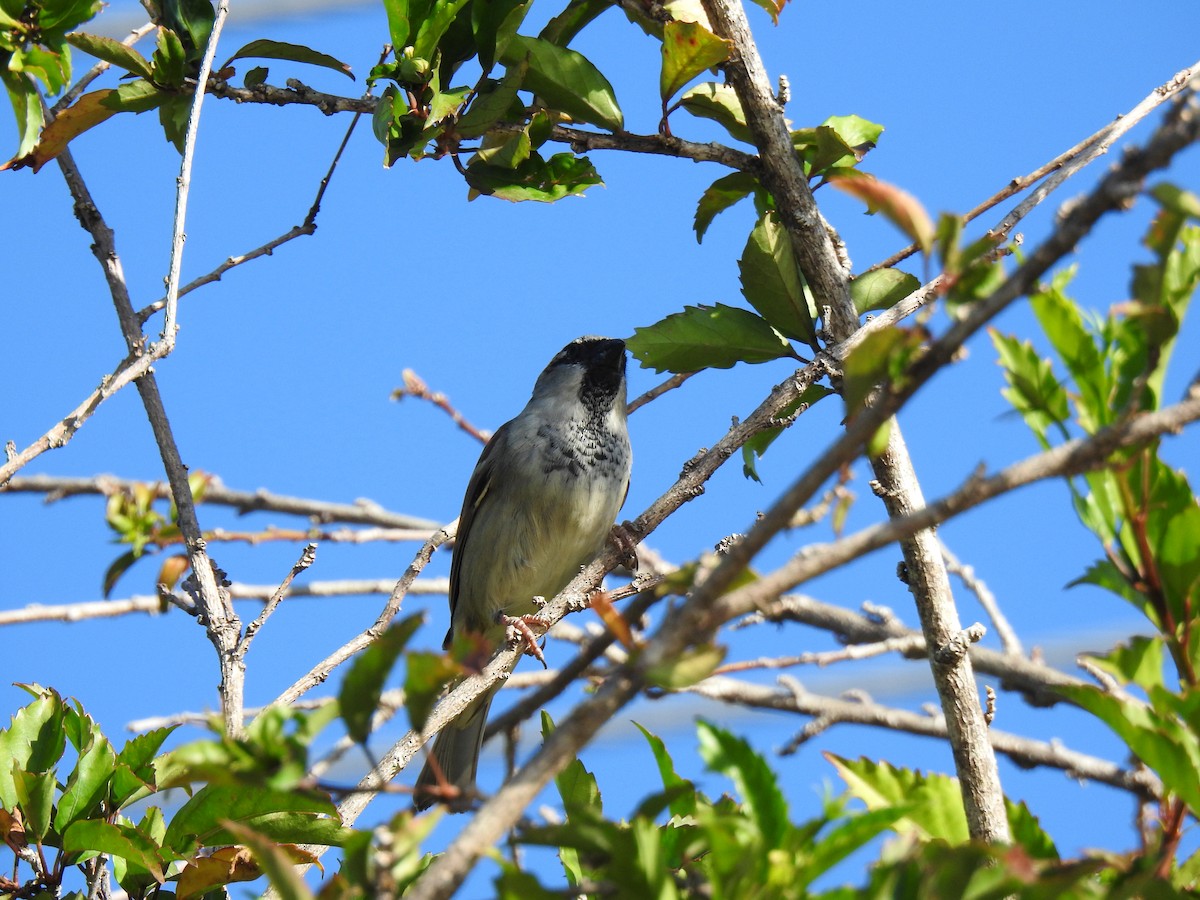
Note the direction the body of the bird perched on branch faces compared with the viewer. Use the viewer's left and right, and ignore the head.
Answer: facing the viewer and to the right of the viewer
